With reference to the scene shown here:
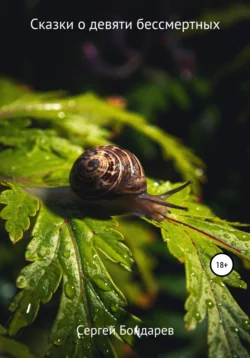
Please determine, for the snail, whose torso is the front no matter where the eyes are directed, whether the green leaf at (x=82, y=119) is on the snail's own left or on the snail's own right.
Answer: on the snail's own left

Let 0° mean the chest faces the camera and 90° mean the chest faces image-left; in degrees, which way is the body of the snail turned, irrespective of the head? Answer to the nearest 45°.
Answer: approximately 270°
